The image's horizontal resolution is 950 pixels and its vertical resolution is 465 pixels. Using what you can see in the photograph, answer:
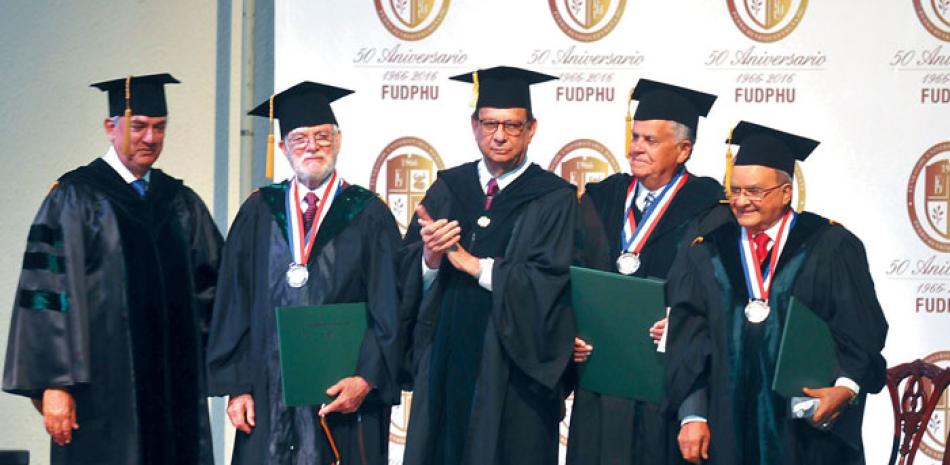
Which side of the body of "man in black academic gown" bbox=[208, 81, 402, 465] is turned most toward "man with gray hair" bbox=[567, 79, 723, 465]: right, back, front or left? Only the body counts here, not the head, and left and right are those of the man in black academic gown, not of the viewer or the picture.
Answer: left

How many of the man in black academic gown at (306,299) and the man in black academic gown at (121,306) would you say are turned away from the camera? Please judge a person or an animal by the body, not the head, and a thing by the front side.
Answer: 0

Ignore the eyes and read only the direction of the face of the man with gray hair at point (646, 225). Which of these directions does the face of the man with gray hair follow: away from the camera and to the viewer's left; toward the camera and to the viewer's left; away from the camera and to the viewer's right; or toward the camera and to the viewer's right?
toward the camera and to the viewer's left

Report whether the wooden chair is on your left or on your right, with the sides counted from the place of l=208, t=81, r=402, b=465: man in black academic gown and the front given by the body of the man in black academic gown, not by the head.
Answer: on your left

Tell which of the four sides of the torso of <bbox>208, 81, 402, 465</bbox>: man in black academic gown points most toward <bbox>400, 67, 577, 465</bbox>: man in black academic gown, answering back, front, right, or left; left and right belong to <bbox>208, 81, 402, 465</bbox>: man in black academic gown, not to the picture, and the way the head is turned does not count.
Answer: left

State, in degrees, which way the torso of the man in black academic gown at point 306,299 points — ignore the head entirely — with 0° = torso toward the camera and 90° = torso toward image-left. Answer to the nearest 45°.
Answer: approximately 0°

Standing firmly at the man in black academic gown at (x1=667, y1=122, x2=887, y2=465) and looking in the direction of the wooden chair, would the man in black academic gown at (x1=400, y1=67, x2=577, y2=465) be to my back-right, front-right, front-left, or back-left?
back-left

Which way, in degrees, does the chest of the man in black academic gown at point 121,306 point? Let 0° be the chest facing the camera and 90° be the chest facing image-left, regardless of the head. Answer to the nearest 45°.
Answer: approximately 315°
